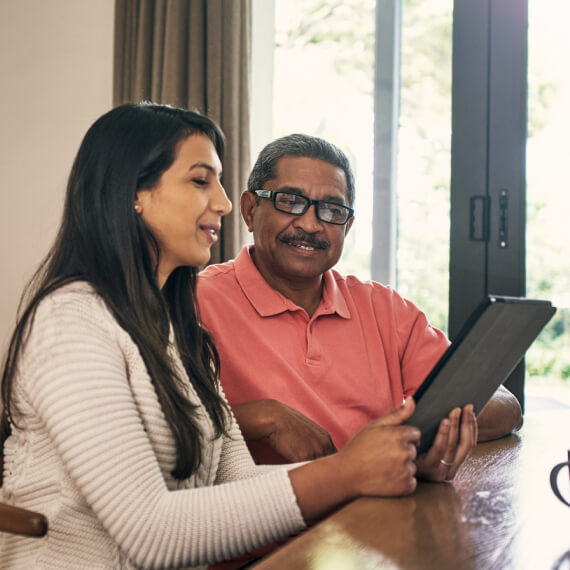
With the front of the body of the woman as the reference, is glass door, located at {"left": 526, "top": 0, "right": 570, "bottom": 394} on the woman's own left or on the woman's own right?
on the woman's own left

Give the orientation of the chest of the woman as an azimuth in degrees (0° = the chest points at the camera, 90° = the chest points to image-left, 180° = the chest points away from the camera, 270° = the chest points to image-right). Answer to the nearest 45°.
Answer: approximately 270°

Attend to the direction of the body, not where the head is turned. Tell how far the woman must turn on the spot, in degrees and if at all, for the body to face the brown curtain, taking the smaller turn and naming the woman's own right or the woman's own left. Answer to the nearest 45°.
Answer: approximately 90° to the woman's own left

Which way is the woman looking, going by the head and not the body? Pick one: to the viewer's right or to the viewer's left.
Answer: to the viewer's right
